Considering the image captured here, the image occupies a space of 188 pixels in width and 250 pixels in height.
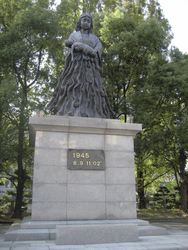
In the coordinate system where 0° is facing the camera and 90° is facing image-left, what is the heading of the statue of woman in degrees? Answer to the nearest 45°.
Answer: approximately 0°
